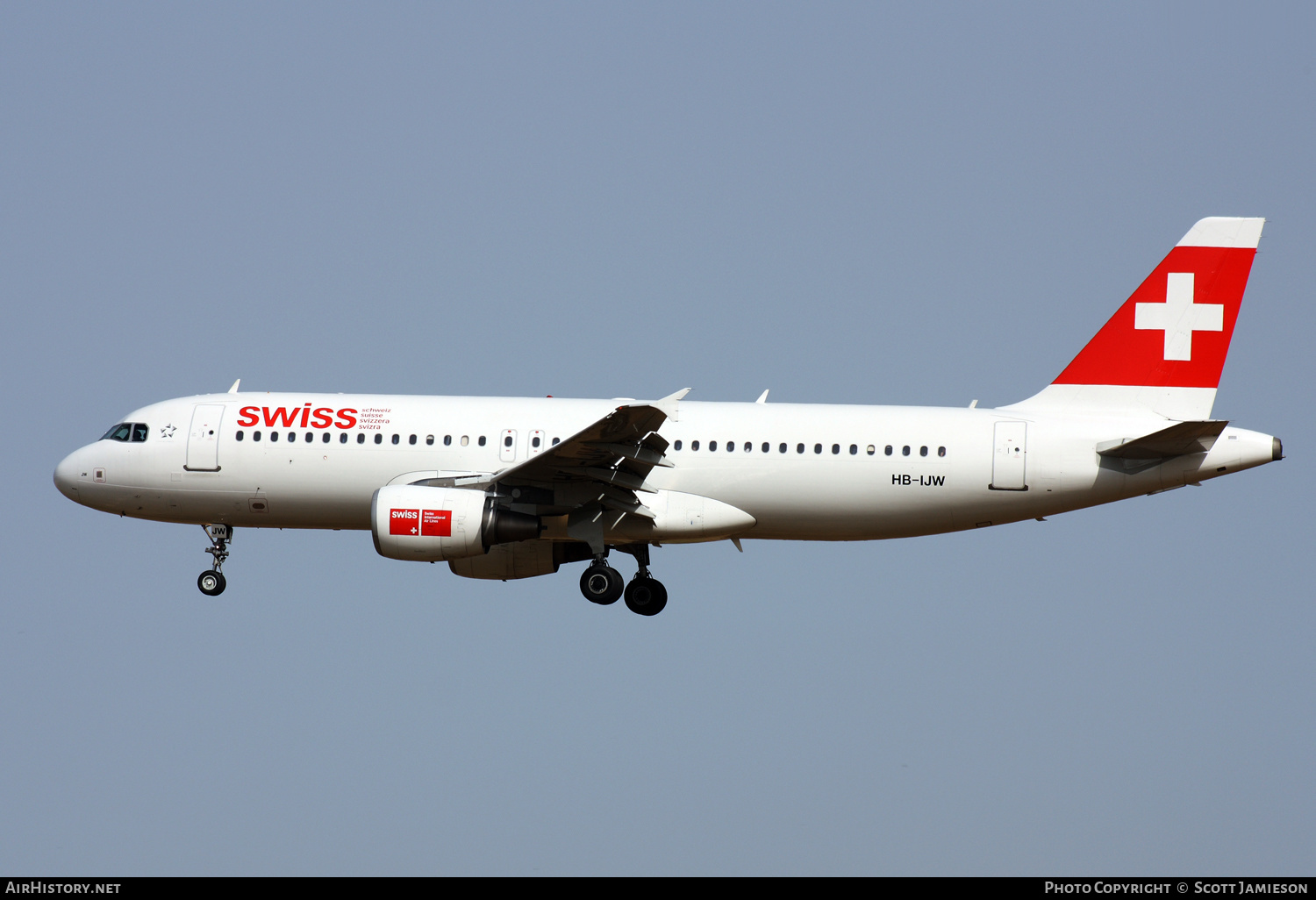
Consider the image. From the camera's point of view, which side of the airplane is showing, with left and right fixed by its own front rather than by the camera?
left
